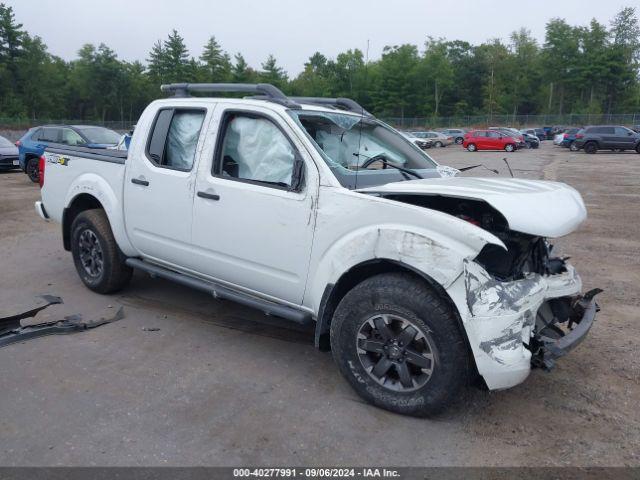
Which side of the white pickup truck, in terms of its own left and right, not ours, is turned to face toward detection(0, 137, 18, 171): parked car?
back

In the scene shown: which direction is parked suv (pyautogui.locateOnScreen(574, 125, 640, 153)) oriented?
to the viewer's right

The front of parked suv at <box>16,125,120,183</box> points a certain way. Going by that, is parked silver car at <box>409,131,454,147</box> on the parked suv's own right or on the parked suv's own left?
on the parked suv's own left

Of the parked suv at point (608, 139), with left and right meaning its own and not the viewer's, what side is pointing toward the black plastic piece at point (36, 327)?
right
